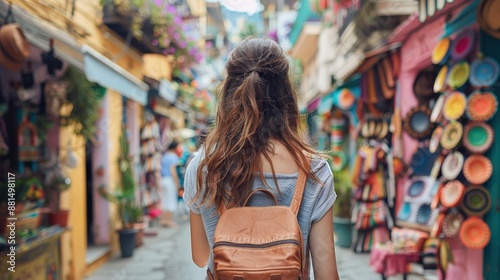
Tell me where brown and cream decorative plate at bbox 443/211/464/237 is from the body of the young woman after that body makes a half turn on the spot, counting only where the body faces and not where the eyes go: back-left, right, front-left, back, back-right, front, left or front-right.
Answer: back-left

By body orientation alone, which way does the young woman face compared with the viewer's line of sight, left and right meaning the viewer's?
facing away from the viewer

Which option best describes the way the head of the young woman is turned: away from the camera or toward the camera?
away from the camera

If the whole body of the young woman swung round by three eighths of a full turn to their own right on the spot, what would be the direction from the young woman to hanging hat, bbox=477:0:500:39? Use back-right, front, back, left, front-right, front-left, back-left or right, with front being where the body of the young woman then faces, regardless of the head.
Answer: left

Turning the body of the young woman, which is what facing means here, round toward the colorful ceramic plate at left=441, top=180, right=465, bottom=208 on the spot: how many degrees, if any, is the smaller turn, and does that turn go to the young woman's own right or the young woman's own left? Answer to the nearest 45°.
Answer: approximately 45° to the young woman's own right

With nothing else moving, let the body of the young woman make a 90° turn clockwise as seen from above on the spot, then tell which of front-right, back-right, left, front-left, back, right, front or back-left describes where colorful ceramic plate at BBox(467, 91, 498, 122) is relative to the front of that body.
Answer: front-left

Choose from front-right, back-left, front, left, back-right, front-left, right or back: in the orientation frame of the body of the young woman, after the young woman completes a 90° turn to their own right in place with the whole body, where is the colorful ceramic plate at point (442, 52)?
front-left

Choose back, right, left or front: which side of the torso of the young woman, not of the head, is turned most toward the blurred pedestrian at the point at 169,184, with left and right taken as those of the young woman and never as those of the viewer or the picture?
front

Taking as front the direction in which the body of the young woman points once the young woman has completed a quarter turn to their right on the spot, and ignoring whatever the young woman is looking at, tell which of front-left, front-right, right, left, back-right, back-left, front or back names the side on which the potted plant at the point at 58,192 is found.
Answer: back-left

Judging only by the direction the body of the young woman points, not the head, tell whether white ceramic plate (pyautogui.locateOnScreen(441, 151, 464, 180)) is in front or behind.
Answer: in front

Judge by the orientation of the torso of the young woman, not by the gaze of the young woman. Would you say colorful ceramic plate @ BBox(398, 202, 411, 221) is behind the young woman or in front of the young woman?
in front

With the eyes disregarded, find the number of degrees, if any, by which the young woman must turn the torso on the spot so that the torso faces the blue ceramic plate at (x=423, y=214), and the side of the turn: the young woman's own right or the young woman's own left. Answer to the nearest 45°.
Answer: approximately 45° to the young woman's own right

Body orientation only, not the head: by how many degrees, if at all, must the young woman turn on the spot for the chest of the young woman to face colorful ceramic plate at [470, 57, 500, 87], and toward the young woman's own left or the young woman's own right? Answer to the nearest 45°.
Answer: approximately 45° to the young woman's own right

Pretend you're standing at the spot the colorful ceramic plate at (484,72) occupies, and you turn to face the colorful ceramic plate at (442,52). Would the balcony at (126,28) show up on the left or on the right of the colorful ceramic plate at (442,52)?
left

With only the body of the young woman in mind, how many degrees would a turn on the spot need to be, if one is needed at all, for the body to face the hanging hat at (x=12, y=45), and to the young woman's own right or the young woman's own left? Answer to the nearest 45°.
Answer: approximately 45° to the young woman's own left
